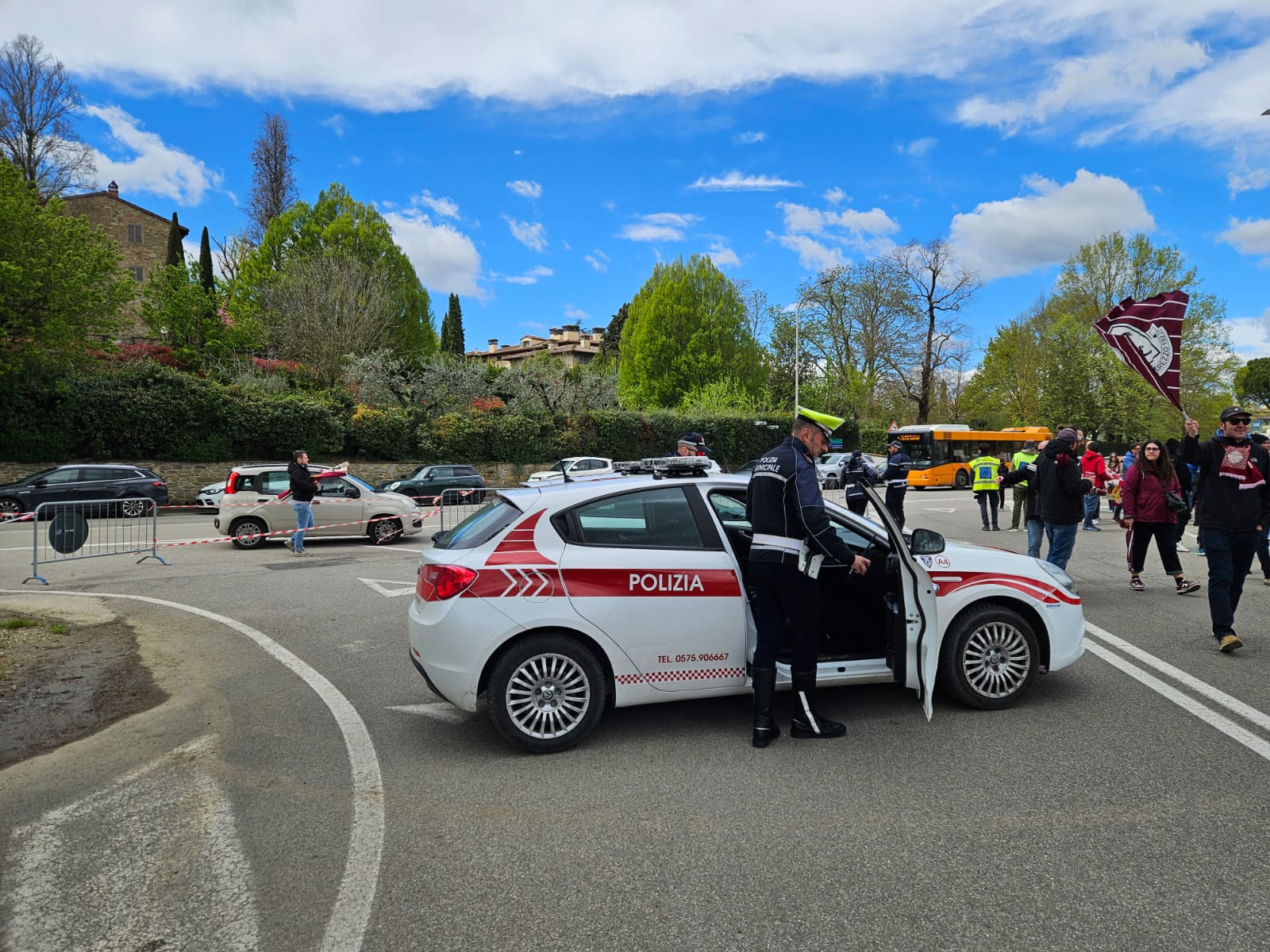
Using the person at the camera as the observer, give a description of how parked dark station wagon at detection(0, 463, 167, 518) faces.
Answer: facing to the left of the viewer

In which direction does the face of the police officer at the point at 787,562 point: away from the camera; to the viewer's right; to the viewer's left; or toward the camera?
to the viewer's right

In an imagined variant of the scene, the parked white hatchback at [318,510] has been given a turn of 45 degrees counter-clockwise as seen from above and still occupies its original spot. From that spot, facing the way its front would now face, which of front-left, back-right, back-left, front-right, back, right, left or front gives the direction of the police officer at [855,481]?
right

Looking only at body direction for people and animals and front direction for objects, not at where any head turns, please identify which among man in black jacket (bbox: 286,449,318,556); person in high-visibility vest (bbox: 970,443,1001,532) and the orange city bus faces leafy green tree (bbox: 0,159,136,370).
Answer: the orange city bus

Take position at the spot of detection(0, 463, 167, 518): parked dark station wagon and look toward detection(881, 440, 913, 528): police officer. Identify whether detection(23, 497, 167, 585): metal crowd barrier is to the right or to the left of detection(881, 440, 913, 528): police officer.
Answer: right

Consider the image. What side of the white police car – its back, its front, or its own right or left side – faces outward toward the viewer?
right

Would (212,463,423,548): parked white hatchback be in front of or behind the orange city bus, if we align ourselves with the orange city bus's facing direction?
in front

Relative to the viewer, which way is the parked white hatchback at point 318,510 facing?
to the viewer's right

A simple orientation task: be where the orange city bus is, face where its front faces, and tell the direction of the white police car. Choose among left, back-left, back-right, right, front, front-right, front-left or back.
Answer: front-left

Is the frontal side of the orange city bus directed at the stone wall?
yes

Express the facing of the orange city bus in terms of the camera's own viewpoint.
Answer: facing the viewer and to the left of the viewer

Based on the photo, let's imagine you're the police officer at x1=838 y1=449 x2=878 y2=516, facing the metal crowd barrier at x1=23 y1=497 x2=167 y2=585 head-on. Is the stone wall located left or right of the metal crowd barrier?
right

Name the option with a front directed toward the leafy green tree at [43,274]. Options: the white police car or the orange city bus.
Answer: the orange city bus
